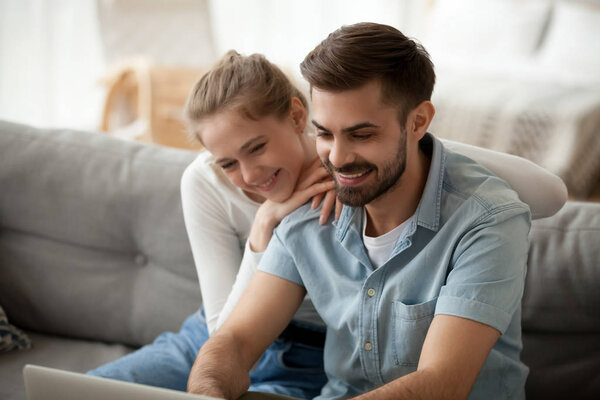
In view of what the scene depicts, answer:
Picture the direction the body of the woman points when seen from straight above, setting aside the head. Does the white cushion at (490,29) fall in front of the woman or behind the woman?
behind

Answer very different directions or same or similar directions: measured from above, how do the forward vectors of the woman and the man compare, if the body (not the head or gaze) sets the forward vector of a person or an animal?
same or similar directions

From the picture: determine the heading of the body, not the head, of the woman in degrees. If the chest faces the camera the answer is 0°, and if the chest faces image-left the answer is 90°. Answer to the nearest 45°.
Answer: approximately 45°

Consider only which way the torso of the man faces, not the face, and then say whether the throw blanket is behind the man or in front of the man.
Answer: behind

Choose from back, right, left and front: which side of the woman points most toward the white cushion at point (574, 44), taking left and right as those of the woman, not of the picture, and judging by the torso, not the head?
back

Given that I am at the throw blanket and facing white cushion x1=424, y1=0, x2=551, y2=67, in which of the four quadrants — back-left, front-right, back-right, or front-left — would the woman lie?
back-left

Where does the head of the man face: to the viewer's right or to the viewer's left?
to the viewer's left

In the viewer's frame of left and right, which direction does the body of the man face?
facing the viewer and to the left of the viewer

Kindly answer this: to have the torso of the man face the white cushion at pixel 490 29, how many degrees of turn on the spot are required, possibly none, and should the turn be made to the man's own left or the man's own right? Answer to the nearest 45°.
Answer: approximately 135° to the man's own right
